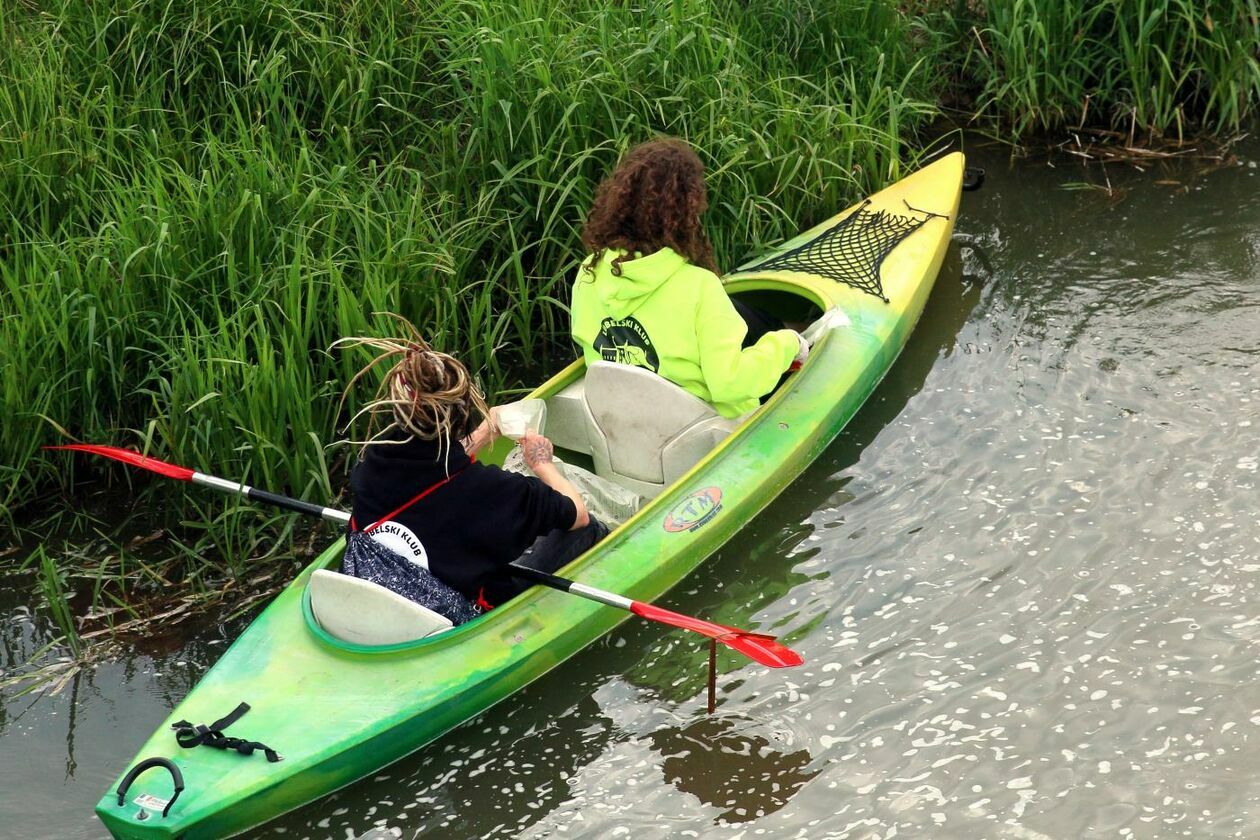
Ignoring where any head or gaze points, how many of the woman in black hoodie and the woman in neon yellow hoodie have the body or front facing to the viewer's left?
0

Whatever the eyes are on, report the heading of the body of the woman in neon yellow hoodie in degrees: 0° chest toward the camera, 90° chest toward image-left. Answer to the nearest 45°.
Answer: approximately 225°

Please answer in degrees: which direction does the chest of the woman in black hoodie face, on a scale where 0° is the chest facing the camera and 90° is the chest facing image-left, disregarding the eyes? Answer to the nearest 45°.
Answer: approximately 225°

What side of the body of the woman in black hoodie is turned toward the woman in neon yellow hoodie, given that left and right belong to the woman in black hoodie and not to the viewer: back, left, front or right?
front

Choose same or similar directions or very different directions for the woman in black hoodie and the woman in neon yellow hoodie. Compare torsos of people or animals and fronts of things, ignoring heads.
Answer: same or similar directions
